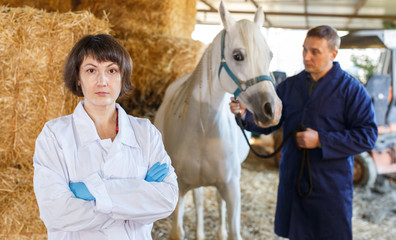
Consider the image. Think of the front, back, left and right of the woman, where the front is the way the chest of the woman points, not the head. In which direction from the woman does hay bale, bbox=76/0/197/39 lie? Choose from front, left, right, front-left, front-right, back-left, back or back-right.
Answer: back

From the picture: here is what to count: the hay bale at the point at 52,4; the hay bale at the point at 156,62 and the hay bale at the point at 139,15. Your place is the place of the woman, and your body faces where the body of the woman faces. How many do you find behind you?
3

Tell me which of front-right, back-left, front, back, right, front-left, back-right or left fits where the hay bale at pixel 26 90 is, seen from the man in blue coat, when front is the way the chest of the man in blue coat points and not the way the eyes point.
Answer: front-right

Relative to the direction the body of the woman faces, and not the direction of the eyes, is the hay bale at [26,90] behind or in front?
behind

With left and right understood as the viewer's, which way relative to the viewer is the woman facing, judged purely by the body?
facing the viewer

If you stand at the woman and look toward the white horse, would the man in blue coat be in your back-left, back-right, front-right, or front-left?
front-right

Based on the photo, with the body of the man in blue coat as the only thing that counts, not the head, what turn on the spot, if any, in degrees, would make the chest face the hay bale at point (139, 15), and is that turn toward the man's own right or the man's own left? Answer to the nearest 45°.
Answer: approximately 90° to the man's own right

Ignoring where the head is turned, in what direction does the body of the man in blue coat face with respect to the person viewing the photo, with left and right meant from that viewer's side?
facing the viewer and to the left of the viewer

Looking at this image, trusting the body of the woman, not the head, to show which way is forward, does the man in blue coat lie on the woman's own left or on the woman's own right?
on the woman's own left

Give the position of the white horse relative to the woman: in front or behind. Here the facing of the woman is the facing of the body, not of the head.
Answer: behind

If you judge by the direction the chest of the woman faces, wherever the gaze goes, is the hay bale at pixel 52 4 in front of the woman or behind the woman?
behind

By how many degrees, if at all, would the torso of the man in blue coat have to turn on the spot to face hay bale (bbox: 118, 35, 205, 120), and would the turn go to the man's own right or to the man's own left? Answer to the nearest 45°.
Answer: approximately 90° to the man's own right

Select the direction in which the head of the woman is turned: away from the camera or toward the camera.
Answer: toward the camera
